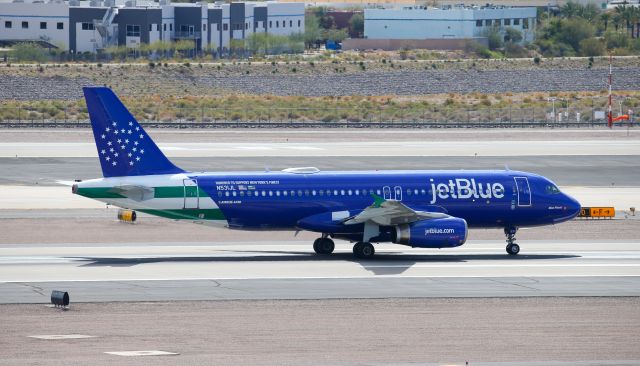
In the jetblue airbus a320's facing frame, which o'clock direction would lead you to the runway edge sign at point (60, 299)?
The runway edge sign is roughly at 4 o'clock from the jetblue airbus a320.

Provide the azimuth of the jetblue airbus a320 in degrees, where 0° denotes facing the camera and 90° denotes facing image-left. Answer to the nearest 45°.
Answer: approximately 270°
